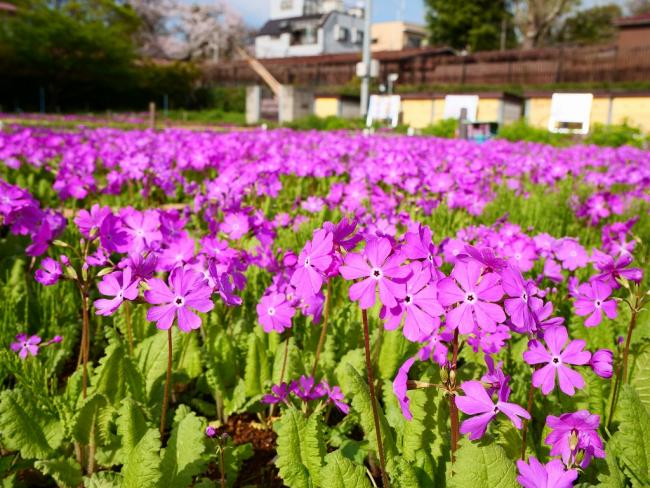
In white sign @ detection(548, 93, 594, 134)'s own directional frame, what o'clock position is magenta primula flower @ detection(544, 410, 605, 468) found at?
The magenta primula flower is roughly at 12 o'clock from the white sign.

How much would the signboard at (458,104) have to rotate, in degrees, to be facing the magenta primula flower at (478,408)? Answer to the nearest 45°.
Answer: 0° — it already faces it

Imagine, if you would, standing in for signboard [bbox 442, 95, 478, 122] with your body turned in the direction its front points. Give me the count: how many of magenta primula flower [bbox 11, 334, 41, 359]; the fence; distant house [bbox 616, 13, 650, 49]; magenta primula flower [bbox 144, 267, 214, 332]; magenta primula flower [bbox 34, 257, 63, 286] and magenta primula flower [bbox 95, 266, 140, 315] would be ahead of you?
4

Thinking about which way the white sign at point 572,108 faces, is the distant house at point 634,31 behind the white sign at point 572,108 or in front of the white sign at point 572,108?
behind

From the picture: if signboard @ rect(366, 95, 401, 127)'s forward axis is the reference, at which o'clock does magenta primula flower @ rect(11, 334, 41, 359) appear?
The magenta primula flower is roughly at 12 o'clock from the signboard.

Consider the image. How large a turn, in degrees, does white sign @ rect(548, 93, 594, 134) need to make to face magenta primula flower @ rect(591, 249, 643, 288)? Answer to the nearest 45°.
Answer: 0° — it already faces it

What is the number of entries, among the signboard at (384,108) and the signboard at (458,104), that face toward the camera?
2

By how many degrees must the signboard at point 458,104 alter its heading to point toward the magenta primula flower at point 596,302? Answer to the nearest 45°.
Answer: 0° — it already faces it

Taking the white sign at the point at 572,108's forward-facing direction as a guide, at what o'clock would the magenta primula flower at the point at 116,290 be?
The magenta primula flower is roughly at 12 o'clock from the white sign.

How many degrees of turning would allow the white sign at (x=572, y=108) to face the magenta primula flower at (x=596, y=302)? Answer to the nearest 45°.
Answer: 0° — it already faces it

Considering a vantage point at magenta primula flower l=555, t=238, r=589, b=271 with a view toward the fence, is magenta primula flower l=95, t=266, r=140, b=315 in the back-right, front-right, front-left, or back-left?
back-left
